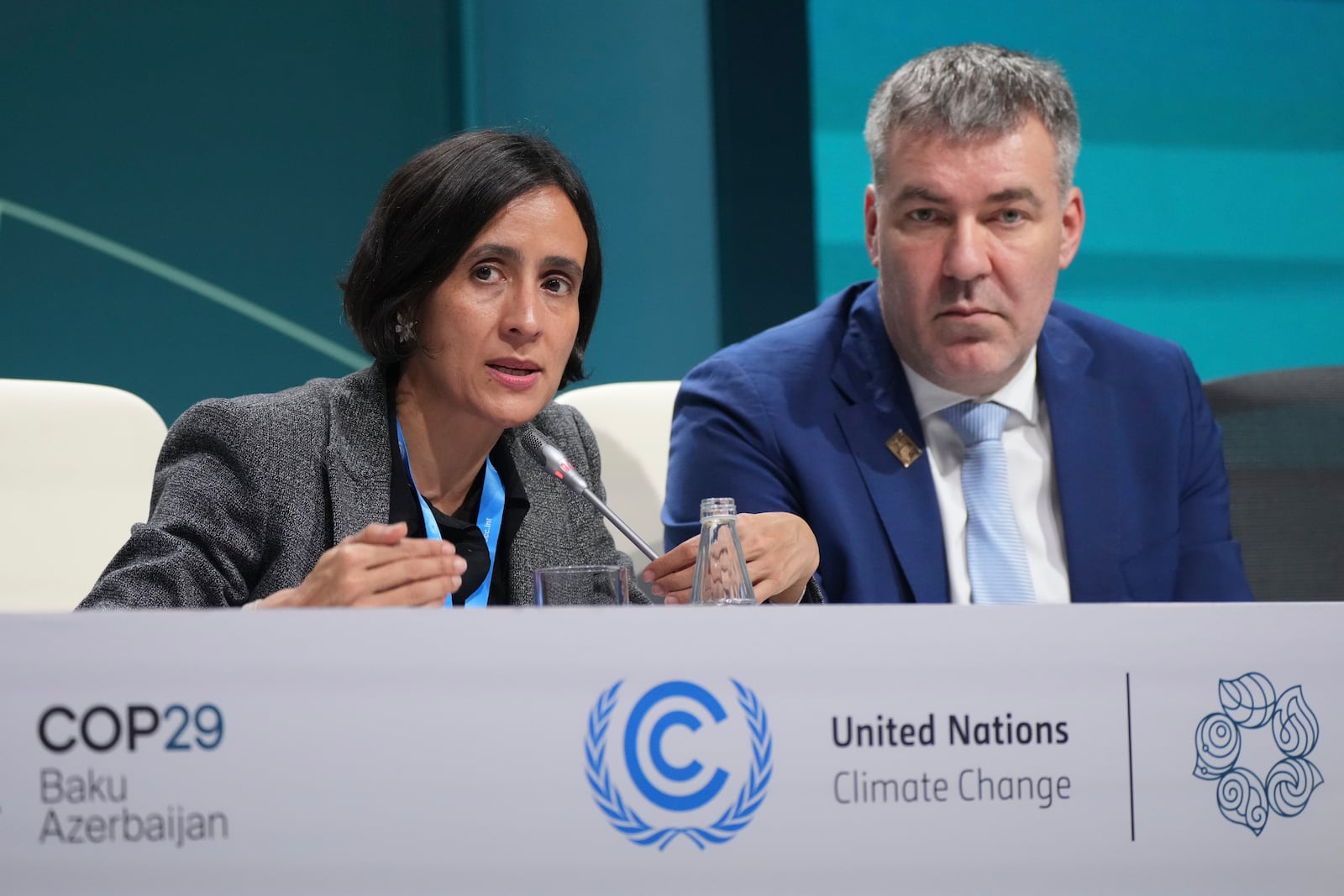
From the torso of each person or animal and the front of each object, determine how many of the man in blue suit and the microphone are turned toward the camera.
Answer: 1

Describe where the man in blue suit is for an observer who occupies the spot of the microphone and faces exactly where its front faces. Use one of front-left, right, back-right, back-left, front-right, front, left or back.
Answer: back-right

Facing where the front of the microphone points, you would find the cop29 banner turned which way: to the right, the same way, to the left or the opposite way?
to the left

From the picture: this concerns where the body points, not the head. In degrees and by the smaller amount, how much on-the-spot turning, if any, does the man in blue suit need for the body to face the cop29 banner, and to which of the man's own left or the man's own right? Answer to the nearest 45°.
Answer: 0° — they already face it

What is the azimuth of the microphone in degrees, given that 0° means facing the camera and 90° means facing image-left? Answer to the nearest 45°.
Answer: approximately 90°

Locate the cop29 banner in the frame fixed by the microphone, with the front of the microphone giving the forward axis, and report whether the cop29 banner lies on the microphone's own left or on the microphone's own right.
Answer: on the microphone's own left

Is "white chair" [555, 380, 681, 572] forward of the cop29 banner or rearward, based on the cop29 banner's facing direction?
rearward
